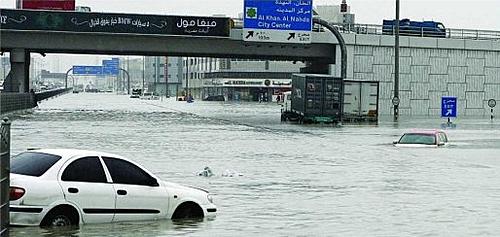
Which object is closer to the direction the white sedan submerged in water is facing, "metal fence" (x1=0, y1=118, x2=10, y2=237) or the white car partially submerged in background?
the white car partially submerged in background

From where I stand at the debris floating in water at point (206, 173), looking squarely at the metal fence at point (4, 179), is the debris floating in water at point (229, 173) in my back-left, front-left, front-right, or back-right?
back-left

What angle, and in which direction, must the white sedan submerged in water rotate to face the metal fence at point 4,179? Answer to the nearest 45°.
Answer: approximately 135° to its right

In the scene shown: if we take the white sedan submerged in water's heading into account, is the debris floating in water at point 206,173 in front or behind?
in front

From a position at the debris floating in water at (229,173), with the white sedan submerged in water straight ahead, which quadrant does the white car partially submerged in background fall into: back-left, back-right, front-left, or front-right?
back-left

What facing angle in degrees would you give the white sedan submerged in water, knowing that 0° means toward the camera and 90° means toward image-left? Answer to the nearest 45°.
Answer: approximately 225°

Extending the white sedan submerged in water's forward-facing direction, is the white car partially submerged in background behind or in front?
in front

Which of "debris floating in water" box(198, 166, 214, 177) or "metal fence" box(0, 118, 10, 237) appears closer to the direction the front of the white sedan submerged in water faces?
the debris floating in water
